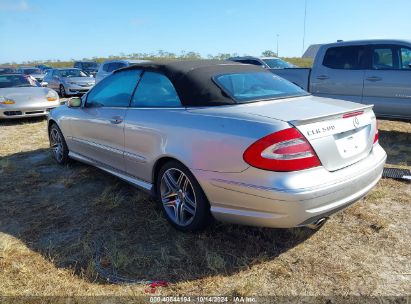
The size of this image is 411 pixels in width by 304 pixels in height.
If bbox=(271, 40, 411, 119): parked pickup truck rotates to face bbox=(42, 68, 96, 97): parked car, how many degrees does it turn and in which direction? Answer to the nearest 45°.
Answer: approximately 135° to its left

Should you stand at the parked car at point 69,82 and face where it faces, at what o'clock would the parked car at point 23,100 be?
the parked car at point 23,100 is roughly at 2 o'clock from the parked car at point 69,82.

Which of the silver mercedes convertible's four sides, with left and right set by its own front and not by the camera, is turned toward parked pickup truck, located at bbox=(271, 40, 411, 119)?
right

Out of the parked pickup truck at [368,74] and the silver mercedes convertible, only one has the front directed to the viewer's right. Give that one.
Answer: the parked pickup truck

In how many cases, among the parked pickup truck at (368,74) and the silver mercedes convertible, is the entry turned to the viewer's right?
1

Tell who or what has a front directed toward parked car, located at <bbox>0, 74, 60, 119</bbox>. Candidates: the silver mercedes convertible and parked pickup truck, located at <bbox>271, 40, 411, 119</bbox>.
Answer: the silver mercedes convertible

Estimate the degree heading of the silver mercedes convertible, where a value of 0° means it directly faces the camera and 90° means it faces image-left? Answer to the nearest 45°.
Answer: approximately 135°

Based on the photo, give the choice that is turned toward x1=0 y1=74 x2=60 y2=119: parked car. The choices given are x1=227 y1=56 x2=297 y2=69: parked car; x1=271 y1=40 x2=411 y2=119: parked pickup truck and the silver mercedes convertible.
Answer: the silver mercedes convertible

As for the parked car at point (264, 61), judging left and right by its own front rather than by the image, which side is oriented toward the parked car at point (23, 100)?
right

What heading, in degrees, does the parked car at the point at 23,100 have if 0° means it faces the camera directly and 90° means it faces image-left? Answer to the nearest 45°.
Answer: approximately 315°

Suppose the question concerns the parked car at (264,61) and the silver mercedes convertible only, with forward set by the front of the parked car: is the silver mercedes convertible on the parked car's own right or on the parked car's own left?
on the parked car's own right

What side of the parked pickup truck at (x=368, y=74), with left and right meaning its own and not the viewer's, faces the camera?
right

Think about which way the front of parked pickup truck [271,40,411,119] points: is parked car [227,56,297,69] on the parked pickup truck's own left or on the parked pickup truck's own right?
on the parked pickup truck's own left

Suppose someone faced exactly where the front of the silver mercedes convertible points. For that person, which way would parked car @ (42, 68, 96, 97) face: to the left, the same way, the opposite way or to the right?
the opposite way
